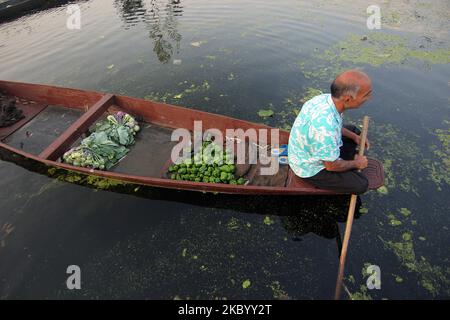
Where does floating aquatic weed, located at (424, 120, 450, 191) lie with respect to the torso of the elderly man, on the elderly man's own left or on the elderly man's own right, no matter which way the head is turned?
on the elderly man's own left

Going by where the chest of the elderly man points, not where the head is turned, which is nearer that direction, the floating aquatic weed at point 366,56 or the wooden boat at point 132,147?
the floating aquatic weed

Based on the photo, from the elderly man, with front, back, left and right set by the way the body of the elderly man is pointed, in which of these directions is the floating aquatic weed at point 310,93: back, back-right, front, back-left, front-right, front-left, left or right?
left

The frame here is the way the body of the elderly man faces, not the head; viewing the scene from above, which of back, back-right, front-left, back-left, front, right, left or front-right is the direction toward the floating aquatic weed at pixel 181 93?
back-left

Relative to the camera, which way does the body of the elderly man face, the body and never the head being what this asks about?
to the viewer's right

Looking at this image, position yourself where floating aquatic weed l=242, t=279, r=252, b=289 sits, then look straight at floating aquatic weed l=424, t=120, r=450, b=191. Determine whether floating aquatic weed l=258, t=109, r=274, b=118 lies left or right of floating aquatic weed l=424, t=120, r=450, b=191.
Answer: left

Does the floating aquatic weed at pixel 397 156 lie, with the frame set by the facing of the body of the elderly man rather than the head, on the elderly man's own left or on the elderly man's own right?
on the elderly man's own left
